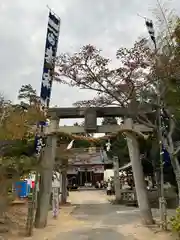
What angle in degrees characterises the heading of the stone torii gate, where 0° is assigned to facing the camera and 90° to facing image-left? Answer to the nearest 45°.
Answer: approximately 0°
